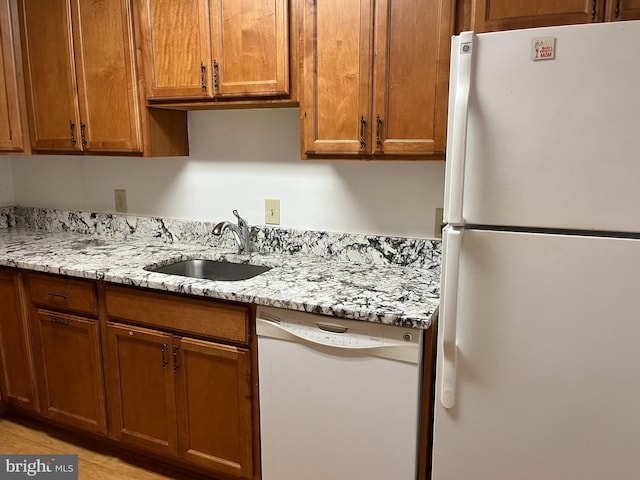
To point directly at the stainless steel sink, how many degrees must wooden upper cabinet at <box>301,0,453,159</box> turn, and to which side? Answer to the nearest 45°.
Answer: approximately 135° to its right

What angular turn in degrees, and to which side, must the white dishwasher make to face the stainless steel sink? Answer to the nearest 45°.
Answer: approximately 135° to its right

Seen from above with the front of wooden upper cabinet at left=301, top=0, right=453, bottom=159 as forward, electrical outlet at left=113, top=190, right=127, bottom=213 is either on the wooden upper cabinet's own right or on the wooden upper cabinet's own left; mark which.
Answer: on the wooden upper cabinet's own right

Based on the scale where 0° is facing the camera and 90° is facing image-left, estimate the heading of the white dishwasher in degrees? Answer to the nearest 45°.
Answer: approximately 0°

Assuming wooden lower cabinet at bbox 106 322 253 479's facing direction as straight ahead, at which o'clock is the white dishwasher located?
The white dishwasher is roughly at 9 o'clock from the wooden lower cabinet.

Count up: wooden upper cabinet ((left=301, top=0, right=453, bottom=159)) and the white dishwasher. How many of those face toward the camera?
2

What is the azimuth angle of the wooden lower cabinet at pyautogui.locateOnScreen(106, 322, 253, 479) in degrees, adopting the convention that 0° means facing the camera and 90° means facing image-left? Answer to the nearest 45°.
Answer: approximately 45°

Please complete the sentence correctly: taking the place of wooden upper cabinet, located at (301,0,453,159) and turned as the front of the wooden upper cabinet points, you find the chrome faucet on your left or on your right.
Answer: on your right

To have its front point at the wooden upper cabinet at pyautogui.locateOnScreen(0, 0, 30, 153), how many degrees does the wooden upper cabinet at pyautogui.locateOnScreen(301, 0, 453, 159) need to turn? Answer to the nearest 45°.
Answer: approximately 90° to its right
